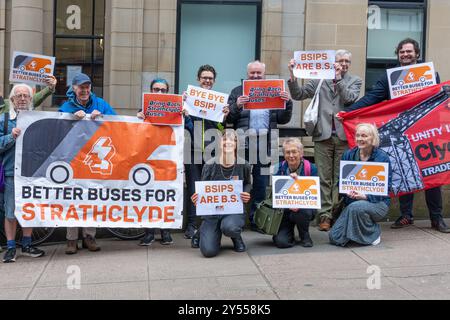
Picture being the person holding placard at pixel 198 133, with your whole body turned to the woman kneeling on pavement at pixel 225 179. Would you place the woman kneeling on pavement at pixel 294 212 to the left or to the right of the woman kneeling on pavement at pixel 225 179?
left

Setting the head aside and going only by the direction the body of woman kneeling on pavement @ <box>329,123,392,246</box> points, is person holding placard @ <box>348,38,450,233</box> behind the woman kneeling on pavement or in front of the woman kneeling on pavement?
behind

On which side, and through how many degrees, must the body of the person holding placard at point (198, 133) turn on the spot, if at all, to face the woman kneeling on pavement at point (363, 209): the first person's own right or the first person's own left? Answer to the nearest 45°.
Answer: approximately 90° to the first person's own left

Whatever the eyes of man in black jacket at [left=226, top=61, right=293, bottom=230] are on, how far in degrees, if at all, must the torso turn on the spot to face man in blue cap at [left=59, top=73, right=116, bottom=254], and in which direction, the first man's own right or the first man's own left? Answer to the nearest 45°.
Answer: approximately 90° to the first man's own right

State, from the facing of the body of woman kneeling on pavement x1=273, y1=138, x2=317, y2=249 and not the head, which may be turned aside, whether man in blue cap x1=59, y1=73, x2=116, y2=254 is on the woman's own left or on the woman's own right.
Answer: on the woman's own right

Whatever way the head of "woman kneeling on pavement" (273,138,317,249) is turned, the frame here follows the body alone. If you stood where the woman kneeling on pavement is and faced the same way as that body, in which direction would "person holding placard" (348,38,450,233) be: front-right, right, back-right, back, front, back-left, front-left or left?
back-left

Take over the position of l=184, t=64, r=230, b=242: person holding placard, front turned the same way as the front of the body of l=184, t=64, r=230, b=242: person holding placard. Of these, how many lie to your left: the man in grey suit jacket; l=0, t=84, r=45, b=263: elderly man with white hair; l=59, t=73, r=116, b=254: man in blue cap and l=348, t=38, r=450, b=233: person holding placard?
2
